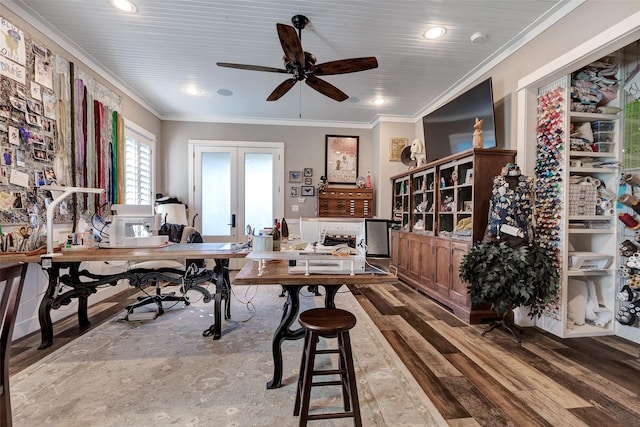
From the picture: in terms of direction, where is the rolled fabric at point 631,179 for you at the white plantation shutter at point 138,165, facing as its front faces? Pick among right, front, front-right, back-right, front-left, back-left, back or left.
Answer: front

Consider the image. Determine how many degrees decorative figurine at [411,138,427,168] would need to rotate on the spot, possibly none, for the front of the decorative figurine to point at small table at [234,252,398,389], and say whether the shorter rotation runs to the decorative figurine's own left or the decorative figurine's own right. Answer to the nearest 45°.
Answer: approximately 45° to the decorative figurine's own left

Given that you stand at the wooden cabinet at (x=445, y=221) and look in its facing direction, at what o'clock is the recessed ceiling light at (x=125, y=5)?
The recessed ceiling light is roughly at 12 o'clock from the wooden cabinet.

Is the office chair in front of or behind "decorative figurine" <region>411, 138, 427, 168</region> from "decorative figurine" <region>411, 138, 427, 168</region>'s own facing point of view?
in front

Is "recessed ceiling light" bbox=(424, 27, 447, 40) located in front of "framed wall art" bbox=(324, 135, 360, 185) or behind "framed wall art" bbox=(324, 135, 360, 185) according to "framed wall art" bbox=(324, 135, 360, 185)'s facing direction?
in front

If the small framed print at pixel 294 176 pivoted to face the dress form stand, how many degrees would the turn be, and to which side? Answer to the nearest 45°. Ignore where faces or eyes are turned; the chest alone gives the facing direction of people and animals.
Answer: approximately 45° to its left

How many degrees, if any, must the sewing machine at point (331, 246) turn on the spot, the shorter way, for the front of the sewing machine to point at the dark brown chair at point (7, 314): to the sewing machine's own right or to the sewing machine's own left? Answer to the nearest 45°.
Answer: approximately 45° to the sewing machine's own right

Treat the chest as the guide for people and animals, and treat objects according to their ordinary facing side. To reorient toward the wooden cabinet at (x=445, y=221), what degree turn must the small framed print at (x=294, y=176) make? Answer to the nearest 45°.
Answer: approximately 45° to its left

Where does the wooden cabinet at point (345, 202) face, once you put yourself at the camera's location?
facing the viewer

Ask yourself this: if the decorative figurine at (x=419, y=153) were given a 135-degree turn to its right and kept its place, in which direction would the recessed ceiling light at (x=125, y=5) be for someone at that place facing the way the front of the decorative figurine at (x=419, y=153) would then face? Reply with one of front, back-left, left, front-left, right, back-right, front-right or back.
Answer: back-left

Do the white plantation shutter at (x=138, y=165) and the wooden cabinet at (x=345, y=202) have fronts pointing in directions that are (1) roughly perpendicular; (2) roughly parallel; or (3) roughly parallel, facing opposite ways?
roughly perpendicular

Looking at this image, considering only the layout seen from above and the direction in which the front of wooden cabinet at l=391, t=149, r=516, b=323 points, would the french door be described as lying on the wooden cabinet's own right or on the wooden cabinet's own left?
on the wooden cabinet's own right

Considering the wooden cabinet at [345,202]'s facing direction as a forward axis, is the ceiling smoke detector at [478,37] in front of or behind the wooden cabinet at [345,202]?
in front

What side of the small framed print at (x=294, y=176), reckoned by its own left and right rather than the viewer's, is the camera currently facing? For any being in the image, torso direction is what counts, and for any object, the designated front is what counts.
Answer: front
